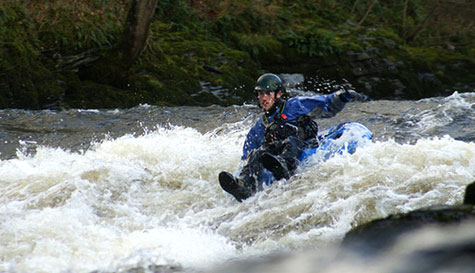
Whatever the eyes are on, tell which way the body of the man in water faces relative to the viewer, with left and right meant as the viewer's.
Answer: facing the viewer and to the left of the viewer

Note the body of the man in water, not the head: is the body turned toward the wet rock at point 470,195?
no

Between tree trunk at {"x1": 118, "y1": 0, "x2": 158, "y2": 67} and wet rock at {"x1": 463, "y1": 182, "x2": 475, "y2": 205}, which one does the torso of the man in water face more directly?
the wet rock

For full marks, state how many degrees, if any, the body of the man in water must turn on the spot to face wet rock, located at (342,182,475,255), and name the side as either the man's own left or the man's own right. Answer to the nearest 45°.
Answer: approximately 45° to the man's own left

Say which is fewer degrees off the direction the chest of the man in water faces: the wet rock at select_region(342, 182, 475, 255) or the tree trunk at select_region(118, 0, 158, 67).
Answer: the wet rock

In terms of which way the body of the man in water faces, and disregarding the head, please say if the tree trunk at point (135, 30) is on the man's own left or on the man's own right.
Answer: on the man's own right
